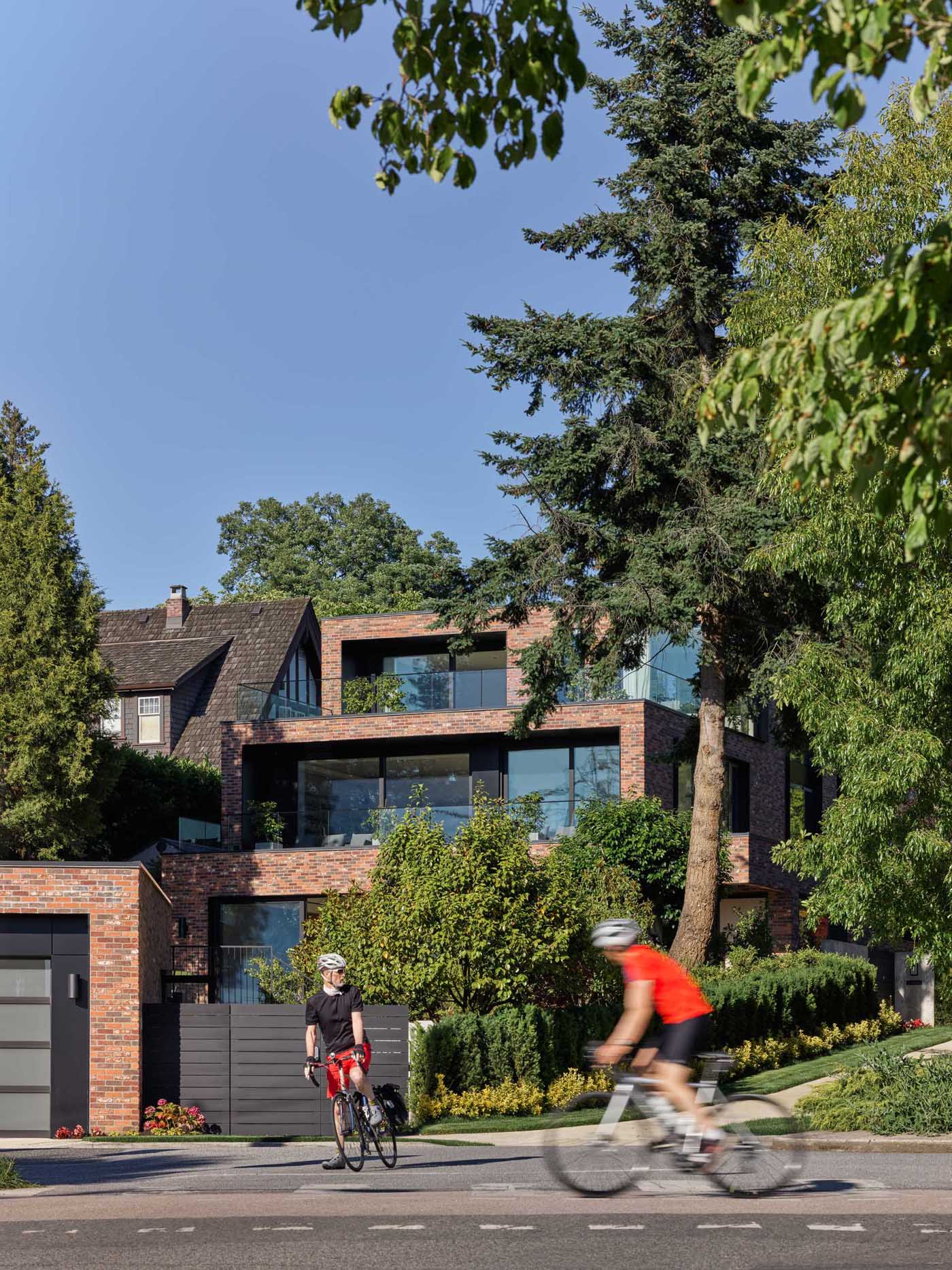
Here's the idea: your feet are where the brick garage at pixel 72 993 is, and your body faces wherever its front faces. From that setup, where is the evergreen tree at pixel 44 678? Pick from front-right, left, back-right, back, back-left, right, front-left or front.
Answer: back

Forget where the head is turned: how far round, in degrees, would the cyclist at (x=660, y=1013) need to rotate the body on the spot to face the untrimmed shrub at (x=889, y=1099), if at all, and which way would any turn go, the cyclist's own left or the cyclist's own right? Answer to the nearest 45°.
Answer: approximately 90° to the cyclist's own right

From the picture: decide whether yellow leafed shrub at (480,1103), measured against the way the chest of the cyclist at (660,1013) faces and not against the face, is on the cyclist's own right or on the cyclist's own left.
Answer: on the cyclist's own right

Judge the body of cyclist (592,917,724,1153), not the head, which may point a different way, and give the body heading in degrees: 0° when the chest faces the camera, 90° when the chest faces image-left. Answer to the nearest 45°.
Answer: approximately 90°

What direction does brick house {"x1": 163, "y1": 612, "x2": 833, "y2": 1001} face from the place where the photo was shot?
facing the viewer

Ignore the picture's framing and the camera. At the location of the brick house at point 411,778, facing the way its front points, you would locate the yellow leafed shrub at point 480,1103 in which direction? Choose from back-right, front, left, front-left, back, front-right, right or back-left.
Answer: front

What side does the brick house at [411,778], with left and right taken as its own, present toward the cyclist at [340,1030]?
front

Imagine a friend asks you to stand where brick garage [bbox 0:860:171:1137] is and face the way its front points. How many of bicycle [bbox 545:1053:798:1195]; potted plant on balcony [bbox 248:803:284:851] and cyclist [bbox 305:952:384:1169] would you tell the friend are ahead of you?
2

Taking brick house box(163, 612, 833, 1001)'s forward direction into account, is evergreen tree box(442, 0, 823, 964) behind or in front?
in front

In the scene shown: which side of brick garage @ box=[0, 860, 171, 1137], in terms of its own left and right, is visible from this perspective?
front

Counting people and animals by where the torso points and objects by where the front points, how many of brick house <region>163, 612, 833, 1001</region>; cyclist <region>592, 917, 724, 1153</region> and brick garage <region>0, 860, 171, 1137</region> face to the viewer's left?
1

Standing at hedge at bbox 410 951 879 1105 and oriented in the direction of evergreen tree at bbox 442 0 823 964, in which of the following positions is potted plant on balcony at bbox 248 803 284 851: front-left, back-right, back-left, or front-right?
front-left

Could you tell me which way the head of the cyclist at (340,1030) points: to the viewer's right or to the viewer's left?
to the viewer's right

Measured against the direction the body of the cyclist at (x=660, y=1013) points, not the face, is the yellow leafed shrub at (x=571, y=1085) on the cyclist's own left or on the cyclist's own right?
on the cyclist's own right

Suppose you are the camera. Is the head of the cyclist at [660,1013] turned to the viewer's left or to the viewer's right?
to the viewer's left
